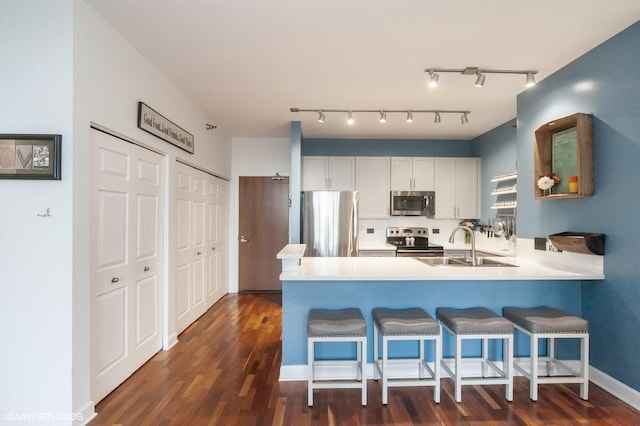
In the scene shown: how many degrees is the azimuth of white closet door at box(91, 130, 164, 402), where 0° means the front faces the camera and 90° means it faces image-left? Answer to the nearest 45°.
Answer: approximately 315°

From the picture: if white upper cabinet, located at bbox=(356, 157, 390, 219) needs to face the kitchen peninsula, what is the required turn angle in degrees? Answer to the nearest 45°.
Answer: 0° — it already faces it

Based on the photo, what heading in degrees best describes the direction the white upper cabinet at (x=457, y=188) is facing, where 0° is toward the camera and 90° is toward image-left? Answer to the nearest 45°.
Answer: approximately 0°

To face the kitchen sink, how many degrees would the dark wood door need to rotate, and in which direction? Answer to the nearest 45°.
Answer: approximately 45° to its left

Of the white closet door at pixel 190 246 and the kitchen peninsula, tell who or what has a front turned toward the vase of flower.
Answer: the white closet door

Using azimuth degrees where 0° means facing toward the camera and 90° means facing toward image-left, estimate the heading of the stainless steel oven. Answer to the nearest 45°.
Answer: approximately 0°

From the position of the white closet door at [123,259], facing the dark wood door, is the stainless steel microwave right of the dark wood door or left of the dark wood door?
right
